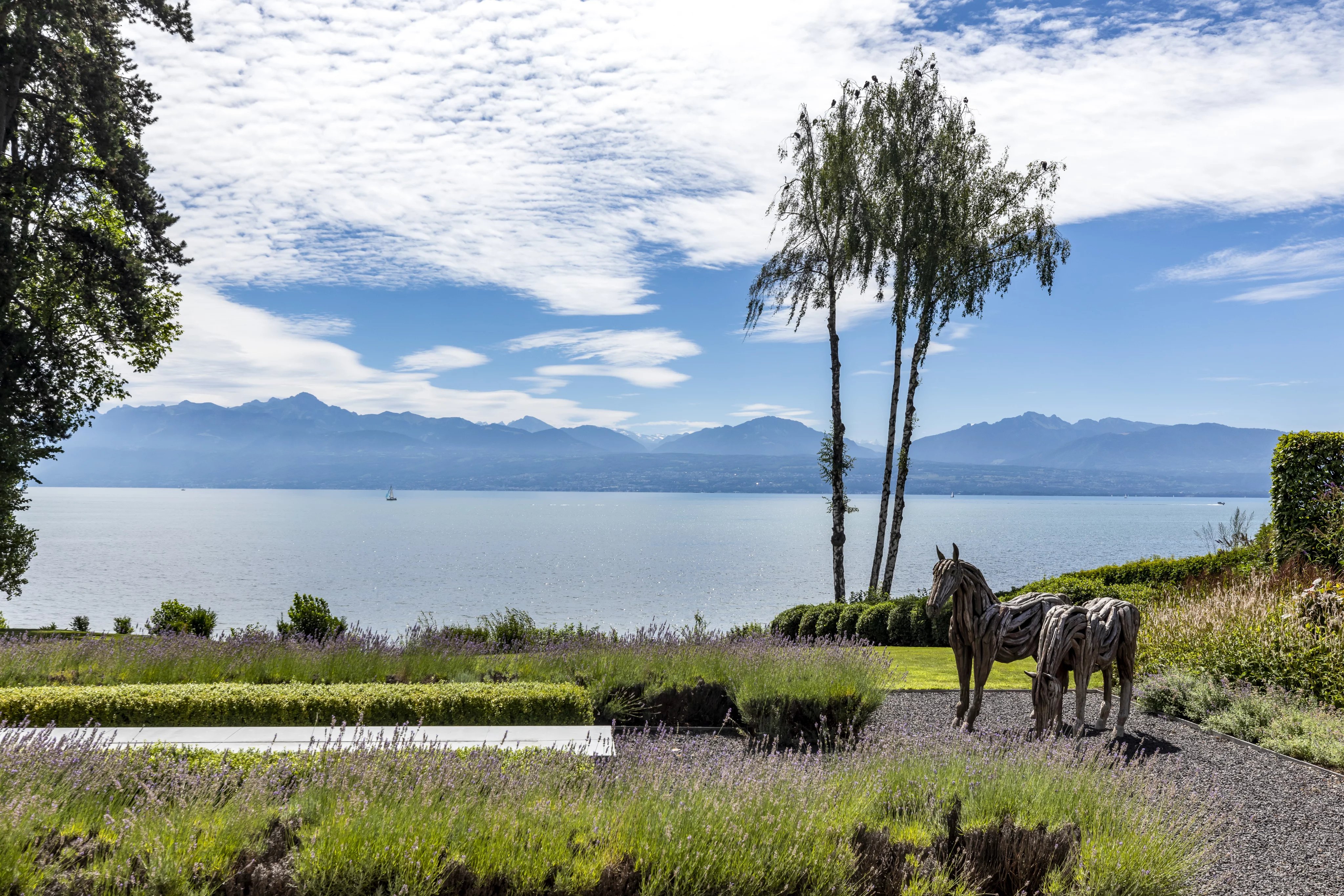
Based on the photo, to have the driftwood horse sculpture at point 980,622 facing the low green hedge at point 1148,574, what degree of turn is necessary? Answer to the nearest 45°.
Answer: approximately 135° to its right

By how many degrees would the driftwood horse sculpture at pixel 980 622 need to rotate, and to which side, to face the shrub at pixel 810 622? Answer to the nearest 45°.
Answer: approximately 135° to its right

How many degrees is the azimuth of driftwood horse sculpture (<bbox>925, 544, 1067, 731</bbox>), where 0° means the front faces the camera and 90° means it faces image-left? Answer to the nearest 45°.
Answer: approximately 45°

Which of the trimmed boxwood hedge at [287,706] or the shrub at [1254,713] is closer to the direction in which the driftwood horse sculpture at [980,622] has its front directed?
the trimmed boxwood hedge

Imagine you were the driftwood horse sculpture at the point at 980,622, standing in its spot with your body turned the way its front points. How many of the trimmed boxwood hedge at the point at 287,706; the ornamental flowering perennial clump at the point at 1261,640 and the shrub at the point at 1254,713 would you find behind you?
2

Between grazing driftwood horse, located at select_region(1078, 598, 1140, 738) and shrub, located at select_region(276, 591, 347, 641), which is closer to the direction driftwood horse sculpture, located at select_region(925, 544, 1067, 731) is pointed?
the shrub

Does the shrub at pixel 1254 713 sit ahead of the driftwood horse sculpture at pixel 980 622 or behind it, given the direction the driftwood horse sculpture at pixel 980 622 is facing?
behind

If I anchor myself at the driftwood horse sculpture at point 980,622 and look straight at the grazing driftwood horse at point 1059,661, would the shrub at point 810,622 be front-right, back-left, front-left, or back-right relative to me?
back-left
